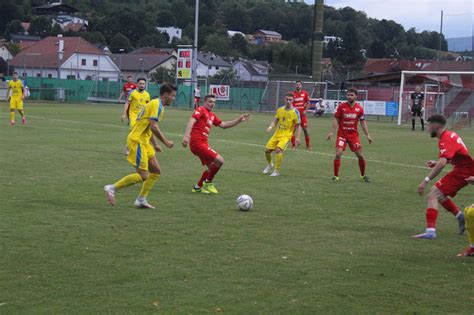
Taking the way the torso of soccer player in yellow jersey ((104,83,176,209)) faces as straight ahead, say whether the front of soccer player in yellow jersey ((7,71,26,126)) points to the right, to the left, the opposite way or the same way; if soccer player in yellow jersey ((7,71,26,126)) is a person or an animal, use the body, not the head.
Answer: to the right

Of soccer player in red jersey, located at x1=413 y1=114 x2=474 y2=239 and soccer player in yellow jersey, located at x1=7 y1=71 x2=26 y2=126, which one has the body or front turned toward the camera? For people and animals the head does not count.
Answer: the soccer player in yellow jersey

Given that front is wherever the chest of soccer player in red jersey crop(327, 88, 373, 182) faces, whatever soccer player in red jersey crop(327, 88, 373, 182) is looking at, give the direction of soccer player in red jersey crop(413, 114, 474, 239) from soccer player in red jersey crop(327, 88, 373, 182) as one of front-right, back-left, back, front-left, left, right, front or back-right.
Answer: front

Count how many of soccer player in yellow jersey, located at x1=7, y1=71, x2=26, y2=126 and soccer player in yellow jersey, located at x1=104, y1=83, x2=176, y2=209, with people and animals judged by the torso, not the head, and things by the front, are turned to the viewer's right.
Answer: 1

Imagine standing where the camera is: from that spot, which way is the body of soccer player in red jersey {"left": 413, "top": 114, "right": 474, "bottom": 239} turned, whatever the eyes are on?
to the viewer's left

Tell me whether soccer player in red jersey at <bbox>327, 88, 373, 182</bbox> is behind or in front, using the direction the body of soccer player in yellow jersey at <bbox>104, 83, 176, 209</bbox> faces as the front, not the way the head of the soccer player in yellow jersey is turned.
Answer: in front

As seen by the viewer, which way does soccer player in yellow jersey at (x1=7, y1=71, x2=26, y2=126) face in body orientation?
toward the camera

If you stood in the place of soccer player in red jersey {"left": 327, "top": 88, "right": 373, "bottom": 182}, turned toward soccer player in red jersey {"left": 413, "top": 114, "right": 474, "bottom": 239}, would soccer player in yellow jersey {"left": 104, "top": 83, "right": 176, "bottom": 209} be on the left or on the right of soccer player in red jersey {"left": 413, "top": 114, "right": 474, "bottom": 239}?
right

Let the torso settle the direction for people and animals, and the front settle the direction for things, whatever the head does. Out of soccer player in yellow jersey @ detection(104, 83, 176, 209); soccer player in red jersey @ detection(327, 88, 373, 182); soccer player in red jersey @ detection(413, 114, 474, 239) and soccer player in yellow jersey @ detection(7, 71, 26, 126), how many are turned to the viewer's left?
1

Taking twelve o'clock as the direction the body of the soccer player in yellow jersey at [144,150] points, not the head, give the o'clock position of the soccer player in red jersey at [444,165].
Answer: The soccer player in red jersey is roughly at 1 o'clock from the soccer player in yellow jersey.

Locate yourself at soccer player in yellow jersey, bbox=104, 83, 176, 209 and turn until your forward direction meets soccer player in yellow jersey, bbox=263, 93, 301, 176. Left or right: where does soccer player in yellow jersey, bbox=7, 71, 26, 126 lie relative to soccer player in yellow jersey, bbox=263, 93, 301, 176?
left

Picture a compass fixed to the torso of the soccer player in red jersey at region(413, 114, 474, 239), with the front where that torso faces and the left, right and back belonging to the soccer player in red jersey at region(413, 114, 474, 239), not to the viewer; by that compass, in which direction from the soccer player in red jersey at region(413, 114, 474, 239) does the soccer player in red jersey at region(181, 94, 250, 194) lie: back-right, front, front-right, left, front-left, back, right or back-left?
front-right

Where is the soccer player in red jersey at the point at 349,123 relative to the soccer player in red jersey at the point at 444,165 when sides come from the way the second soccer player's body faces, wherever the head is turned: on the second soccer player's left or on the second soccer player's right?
on the second soccer player's right

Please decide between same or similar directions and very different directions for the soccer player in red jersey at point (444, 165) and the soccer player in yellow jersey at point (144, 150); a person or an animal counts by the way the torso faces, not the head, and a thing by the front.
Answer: very different directions

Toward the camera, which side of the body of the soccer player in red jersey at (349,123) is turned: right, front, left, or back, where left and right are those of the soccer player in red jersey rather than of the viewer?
front

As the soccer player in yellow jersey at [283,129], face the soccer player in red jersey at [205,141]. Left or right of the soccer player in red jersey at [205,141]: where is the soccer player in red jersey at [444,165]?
left

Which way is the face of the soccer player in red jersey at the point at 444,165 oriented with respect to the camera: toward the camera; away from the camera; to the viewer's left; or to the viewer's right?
to the viewer's left
